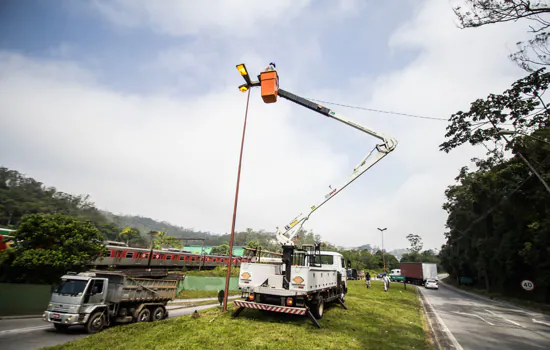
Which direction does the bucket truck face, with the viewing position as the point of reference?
facing away from the viewer and to the right of the viewer

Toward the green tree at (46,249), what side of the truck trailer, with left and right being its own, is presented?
left

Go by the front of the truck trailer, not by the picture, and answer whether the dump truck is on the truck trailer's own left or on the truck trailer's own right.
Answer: on the truck trailer's own left

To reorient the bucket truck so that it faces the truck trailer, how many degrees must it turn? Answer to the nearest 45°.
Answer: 0° — it already faces it

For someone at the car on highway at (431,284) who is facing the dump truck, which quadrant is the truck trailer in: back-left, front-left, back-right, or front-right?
back-right

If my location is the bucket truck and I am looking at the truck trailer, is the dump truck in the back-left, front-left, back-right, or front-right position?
back-left
